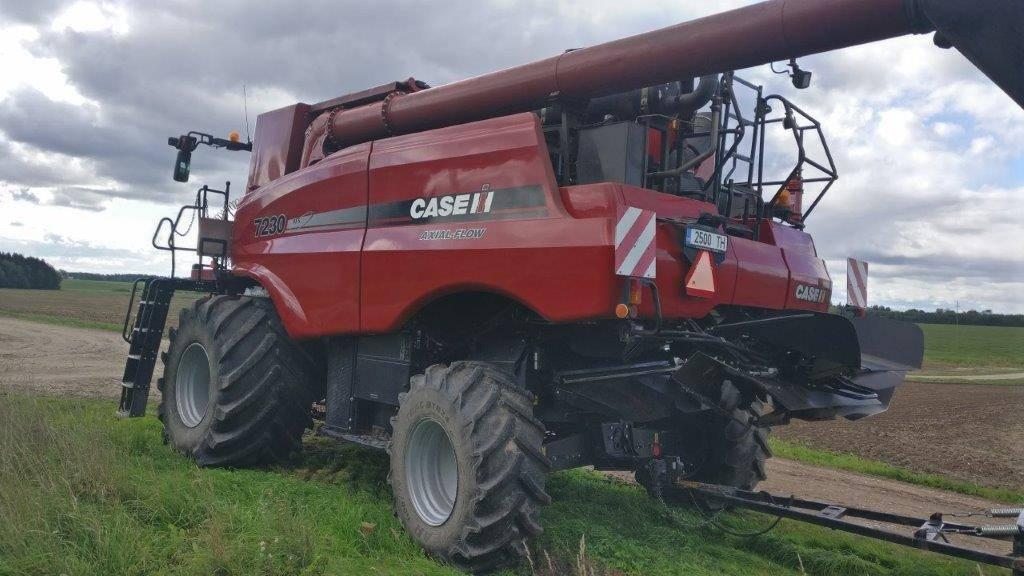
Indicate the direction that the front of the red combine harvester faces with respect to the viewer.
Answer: facing away from the viewer and to the left of the viewer
